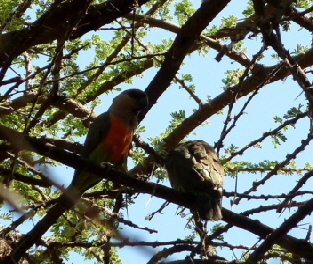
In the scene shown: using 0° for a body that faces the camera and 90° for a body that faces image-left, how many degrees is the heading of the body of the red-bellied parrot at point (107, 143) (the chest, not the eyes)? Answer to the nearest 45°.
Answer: approximately 315°
